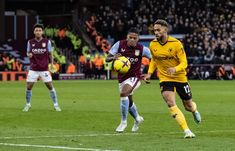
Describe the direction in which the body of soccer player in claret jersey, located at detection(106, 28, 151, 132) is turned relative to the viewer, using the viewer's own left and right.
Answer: facing the viewer

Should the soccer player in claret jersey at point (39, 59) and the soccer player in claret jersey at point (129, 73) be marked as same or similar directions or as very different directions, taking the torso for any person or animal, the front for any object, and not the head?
same or similar directions

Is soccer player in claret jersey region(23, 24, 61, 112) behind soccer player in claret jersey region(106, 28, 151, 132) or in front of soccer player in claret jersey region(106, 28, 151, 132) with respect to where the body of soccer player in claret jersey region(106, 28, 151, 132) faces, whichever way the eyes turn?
behind

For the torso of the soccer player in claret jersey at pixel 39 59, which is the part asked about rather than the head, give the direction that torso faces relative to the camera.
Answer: toward the camera

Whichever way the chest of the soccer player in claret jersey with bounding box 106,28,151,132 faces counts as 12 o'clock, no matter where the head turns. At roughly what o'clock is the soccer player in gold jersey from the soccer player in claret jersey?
The soccer player in gold jersey is roughly at 11 o'clock from the soccer player in claret jersey.

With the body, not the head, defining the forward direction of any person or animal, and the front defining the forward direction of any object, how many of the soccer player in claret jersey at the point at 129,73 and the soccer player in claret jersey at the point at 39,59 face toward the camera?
2

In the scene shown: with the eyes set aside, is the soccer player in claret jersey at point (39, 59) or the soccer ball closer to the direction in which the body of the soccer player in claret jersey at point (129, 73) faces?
the soccer ball
